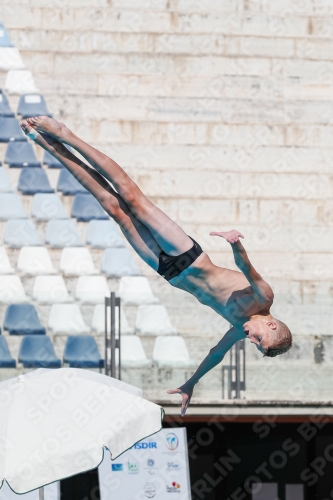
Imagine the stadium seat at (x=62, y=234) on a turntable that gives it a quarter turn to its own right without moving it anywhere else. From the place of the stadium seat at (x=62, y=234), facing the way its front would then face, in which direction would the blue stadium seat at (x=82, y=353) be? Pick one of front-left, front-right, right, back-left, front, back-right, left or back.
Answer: left

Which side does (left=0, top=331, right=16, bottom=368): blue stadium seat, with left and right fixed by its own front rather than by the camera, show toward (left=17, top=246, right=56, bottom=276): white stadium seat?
back

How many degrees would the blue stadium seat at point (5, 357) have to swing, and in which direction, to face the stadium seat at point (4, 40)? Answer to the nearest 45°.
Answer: approximately 180°

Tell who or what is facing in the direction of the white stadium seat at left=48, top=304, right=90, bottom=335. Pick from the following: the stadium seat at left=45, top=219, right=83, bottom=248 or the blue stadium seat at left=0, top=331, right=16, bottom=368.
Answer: the stadium seat

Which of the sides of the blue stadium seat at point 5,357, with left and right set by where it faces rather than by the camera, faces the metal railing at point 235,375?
left

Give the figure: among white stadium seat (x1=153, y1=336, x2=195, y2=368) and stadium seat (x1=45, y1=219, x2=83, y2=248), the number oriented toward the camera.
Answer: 2

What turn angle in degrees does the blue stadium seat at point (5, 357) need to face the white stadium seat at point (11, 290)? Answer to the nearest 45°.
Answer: approximately 180°

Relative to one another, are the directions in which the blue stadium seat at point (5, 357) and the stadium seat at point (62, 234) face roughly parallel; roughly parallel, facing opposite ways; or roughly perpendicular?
roughly parallel

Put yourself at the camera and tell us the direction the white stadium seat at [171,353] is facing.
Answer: facing the viewer

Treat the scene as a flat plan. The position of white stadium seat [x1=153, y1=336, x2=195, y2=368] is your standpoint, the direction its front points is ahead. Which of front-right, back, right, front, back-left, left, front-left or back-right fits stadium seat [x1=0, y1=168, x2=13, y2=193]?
back-right

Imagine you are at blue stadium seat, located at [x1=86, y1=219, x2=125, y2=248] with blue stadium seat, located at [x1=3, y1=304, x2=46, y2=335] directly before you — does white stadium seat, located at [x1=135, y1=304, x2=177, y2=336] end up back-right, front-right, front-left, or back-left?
front-left

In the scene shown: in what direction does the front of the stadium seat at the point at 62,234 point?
toward the camera

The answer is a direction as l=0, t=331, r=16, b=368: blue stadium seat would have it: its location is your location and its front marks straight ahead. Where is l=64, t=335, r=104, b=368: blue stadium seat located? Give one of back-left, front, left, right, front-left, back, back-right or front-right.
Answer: left

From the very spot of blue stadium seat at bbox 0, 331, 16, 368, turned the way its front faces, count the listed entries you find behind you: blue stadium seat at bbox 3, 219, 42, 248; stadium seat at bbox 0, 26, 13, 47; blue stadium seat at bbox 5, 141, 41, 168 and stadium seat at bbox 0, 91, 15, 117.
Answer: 4
